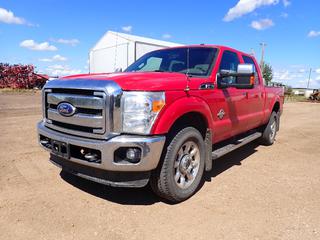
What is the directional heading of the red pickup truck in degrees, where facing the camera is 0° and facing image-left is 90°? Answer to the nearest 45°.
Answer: approximately 45°

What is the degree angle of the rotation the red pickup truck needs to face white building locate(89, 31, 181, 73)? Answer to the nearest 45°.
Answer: approximately 135° to its right
